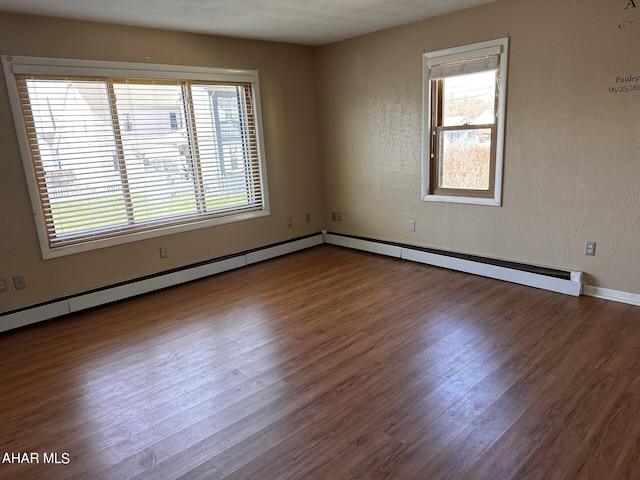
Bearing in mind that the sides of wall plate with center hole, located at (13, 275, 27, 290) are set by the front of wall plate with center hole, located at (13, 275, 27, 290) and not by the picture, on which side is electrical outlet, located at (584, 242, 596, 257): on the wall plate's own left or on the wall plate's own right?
on the wall plate's own left

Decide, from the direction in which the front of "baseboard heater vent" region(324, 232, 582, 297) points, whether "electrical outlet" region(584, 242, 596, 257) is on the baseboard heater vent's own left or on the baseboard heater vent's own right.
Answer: on the baseboard heater vent's own left

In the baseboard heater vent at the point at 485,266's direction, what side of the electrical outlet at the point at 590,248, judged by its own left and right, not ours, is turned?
right

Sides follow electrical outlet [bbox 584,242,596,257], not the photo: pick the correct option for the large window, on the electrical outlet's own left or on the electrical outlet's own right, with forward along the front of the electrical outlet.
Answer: on the electrical outlet's own right

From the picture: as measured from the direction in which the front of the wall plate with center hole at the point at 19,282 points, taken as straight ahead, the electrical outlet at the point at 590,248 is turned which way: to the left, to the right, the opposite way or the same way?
to the right

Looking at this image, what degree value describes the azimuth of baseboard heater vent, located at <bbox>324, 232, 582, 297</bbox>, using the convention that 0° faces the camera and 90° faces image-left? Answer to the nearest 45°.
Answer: approximately 45°

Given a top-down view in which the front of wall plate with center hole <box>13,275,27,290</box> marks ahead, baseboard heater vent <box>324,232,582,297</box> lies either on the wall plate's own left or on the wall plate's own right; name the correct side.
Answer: on the wall plate's own left

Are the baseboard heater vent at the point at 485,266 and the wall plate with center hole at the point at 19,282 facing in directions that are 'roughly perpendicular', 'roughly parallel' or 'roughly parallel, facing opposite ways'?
roughly perpendicular

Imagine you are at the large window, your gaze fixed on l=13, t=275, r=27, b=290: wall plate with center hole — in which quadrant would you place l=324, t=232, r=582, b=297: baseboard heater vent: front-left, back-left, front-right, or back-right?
back-left

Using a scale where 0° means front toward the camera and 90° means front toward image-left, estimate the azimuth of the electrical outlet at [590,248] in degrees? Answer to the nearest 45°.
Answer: approximately 0°

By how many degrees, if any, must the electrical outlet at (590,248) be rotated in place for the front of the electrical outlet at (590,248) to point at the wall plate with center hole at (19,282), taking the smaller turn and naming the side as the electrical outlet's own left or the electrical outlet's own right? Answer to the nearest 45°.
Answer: approximately 45° to the electrical outlet's own right
